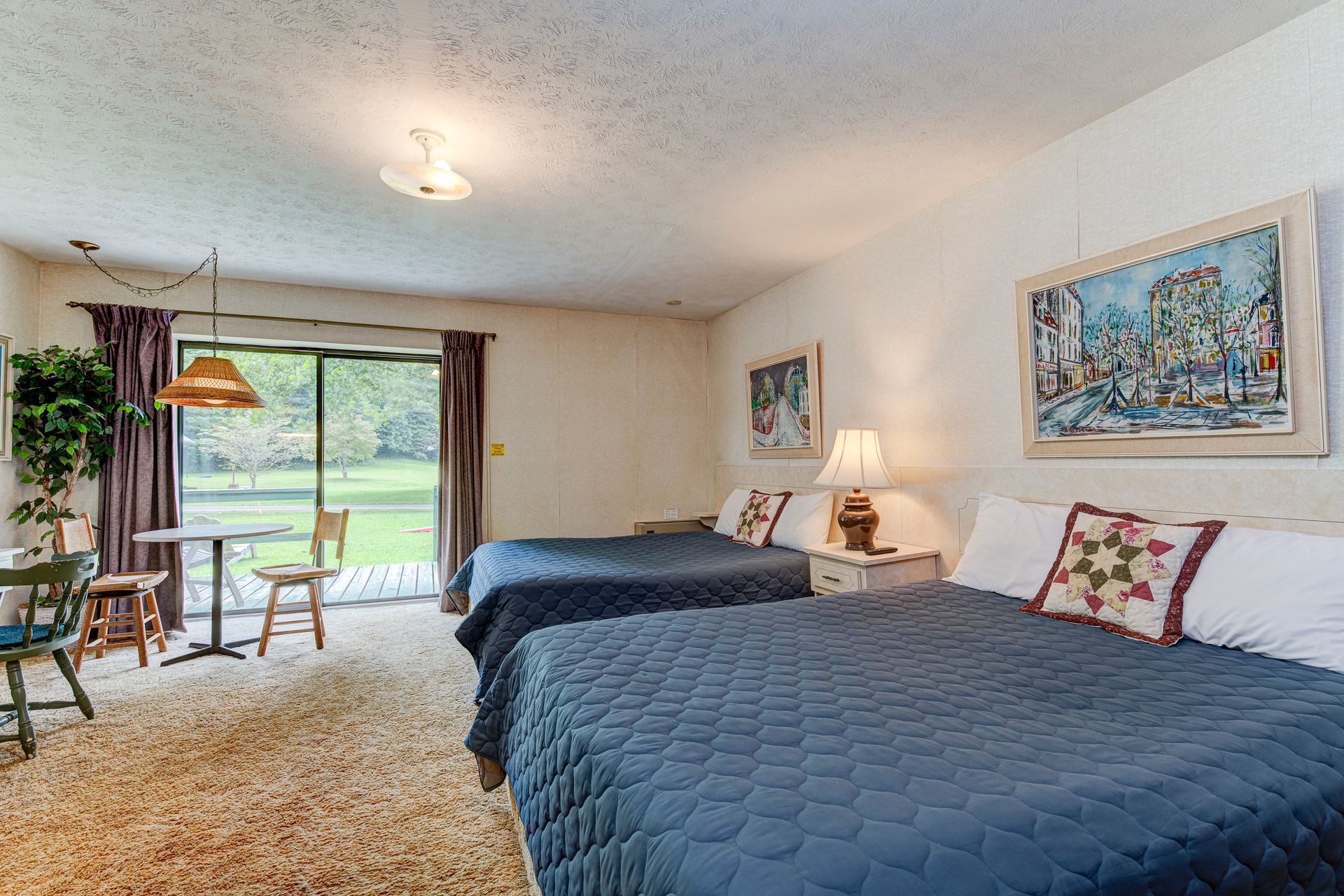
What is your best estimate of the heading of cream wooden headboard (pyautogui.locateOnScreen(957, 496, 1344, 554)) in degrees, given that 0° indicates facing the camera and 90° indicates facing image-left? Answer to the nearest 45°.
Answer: approximately 45°

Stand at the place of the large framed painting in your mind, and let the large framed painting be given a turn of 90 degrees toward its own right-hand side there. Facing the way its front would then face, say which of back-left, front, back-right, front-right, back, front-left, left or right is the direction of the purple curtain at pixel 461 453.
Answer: front-left

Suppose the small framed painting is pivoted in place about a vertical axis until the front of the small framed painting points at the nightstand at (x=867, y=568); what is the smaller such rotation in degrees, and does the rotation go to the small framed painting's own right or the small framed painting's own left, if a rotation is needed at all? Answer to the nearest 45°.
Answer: approximately 45° to the small framed painting's own left

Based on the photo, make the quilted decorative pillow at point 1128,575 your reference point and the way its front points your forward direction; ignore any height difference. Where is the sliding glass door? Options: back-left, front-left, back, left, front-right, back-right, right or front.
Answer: front-right

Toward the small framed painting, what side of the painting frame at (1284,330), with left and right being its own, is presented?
right

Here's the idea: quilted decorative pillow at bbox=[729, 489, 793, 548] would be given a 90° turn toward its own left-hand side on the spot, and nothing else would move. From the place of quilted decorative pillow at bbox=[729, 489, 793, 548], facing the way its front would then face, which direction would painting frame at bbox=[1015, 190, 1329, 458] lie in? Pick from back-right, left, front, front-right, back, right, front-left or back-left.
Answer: front

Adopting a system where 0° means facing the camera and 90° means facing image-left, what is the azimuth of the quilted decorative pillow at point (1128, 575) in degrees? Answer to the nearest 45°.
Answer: approximately 45°

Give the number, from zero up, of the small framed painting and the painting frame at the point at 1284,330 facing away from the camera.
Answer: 0

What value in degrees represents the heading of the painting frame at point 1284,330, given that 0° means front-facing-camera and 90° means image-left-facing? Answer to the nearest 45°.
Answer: approximately 45°

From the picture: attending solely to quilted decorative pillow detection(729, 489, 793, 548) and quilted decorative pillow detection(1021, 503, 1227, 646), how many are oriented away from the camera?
0

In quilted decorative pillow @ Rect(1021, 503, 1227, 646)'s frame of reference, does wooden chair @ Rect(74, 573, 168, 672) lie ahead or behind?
ahead

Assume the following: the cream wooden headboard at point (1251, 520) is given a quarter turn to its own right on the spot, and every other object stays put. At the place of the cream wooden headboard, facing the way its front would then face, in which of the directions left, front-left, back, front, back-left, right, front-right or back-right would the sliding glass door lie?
front-left

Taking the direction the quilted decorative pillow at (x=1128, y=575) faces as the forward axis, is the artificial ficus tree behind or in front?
in front
